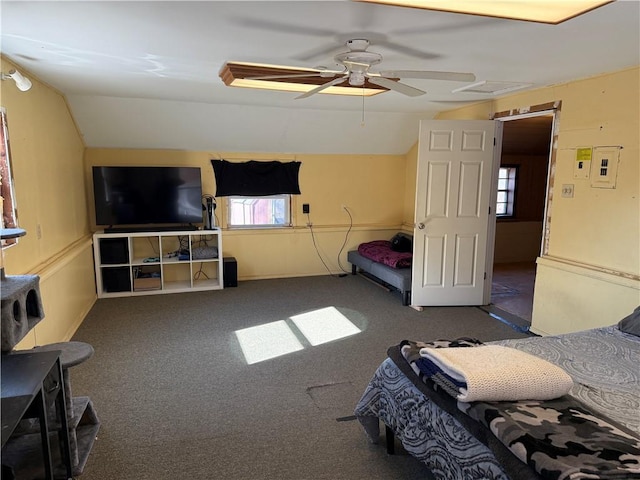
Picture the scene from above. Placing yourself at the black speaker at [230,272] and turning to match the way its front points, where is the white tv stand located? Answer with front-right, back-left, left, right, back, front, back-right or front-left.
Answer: right

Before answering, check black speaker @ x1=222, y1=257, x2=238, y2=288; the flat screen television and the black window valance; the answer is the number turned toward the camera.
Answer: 3

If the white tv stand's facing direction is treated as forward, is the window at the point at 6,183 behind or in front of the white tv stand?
in front

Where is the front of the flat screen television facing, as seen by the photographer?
facing the viewer

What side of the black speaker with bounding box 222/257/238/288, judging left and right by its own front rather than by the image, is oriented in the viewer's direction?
front

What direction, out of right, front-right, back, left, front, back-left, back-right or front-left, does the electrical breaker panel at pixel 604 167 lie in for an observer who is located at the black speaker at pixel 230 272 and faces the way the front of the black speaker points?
front-left

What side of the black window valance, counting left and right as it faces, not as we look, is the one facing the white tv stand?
right

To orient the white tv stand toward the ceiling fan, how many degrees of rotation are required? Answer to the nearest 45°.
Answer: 0° — it already faces it

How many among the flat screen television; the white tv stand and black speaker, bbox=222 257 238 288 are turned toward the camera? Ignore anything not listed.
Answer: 3

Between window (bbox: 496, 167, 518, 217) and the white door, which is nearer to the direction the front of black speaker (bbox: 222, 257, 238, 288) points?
the white door

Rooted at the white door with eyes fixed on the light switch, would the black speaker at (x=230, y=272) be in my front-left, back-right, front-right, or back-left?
back-right

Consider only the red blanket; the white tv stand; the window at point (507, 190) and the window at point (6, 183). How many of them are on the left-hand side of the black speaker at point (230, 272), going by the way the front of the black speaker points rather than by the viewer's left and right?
2
